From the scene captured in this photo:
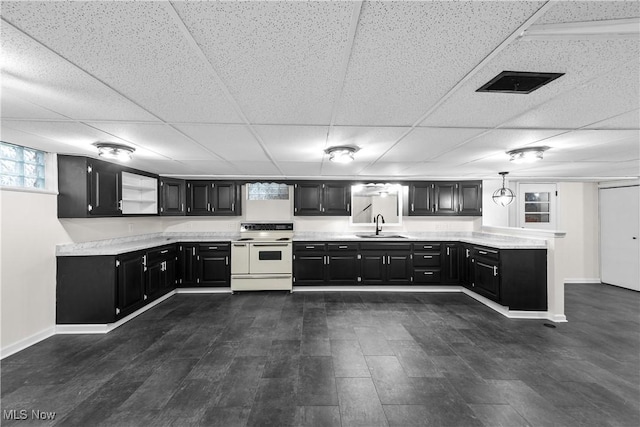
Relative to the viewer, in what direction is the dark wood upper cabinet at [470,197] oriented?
toward the camera

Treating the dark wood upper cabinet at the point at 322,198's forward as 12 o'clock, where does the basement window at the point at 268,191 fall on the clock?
The basement window is roughly at 3 o'clock from the dark wood upper cabinet.

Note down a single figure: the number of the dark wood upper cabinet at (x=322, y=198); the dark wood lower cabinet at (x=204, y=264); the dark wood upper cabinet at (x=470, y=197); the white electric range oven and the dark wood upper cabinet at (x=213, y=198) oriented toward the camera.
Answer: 5

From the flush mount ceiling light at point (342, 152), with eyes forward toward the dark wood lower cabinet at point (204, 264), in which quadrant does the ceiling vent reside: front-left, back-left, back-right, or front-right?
back-left

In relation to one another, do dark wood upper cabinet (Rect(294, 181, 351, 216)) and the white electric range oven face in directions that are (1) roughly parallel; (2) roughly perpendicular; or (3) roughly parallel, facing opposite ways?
roughly parallel

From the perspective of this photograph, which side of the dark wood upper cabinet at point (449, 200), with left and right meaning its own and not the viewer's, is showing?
front

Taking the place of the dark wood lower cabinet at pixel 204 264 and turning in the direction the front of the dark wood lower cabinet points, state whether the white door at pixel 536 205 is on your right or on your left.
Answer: on your left

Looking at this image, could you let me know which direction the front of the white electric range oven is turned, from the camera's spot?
facing the viewer

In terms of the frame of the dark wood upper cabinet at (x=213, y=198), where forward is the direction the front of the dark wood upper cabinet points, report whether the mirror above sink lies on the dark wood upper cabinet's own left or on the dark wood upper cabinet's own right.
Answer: on the dark wood upper cabinet's own left

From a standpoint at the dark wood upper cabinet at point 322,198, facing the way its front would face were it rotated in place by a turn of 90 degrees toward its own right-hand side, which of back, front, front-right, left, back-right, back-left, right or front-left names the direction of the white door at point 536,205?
back

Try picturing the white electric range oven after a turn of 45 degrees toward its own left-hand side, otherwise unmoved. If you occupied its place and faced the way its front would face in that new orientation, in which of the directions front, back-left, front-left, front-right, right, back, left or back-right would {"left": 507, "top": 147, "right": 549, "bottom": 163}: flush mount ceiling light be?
front

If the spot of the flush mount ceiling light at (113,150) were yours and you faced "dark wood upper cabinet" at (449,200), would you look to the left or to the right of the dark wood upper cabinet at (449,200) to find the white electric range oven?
left

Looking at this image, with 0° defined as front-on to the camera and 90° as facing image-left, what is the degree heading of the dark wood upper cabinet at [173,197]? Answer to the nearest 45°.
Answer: approximately 0°
